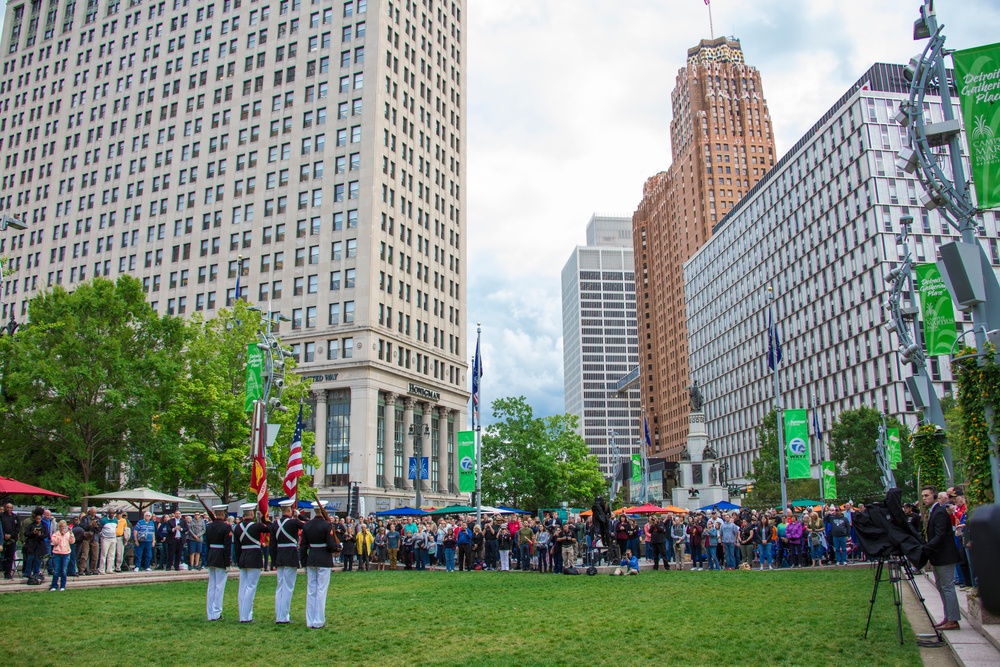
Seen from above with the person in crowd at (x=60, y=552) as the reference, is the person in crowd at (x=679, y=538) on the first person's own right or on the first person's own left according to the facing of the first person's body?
on the first person's own left

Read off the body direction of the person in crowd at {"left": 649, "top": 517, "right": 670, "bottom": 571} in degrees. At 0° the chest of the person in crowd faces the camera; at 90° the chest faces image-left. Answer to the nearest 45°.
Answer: approximately 0°

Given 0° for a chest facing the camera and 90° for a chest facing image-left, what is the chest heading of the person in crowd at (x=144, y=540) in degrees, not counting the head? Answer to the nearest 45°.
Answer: approximately 0°

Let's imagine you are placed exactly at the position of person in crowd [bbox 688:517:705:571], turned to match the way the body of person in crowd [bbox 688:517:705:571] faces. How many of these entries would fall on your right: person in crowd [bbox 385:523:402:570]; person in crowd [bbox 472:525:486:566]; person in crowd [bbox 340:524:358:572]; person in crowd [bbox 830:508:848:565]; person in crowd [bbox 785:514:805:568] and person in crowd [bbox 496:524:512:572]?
4

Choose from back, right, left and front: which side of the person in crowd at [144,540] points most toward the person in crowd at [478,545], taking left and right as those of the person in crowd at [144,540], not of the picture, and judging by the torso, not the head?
left

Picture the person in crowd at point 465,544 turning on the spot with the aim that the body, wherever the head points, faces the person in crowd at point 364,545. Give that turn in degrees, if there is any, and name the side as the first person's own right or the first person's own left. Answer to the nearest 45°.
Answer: approximately 90° to the first person's own right

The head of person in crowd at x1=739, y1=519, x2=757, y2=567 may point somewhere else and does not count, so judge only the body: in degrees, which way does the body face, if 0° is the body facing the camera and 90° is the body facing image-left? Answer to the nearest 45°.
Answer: approximately 45°

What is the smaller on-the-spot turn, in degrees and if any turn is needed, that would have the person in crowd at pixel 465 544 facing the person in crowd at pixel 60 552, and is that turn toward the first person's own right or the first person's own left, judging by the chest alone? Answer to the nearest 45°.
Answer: approximately 45° to the first person's own right

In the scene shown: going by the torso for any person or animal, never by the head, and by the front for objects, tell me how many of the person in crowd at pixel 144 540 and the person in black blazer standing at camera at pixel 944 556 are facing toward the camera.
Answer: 1
